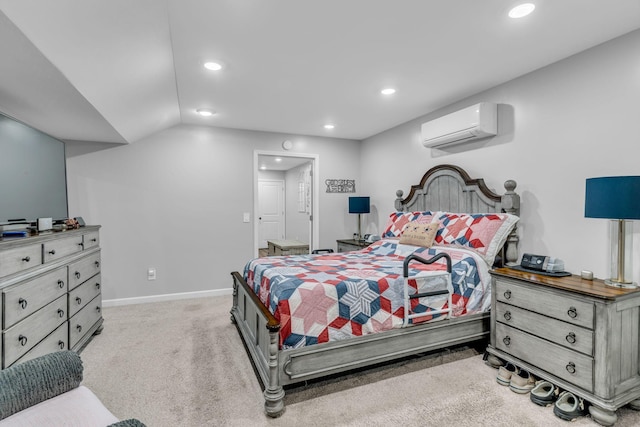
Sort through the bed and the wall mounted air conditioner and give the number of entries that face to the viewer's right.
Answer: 0

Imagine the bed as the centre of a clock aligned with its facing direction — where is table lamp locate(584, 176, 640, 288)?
The table lamp is roughly at 8 o'clock from the bed.

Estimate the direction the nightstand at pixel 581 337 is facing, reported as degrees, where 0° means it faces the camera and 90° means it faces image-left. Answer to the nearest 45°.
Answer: approximately 45°

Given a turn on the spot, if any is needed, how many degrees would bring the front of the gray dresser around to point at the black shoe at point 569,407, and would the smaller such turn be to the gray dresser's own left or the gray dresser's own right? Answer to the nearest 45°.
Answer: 0° — it already faces it

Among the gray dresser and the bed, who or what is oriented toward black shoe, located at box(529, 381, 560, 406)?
the gray dresser

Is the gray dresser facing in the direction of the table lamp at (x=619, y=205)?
yes

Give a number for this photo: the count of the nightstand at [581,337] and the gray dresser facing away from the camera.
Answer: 0

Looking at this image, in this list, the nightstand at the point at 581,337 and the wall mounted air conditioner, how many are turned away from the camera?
0

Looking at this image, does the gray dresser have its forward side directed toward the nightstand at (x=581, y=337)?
yes

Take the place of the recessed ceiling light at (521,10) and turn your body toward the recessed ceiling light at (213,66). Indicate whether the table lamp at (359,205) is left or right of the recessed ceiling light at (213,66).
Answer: right

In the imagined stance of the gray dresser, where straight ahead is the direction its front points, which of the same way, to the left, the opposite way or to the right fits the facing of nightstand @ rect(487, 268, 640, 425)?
the opposite way

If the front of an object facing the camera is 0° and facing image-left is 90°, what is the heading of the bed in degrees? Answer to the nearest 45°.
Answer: approximately 45°

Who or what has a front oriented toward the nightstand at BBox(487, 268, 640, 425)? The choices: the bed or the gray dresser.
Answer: the gray dresser
